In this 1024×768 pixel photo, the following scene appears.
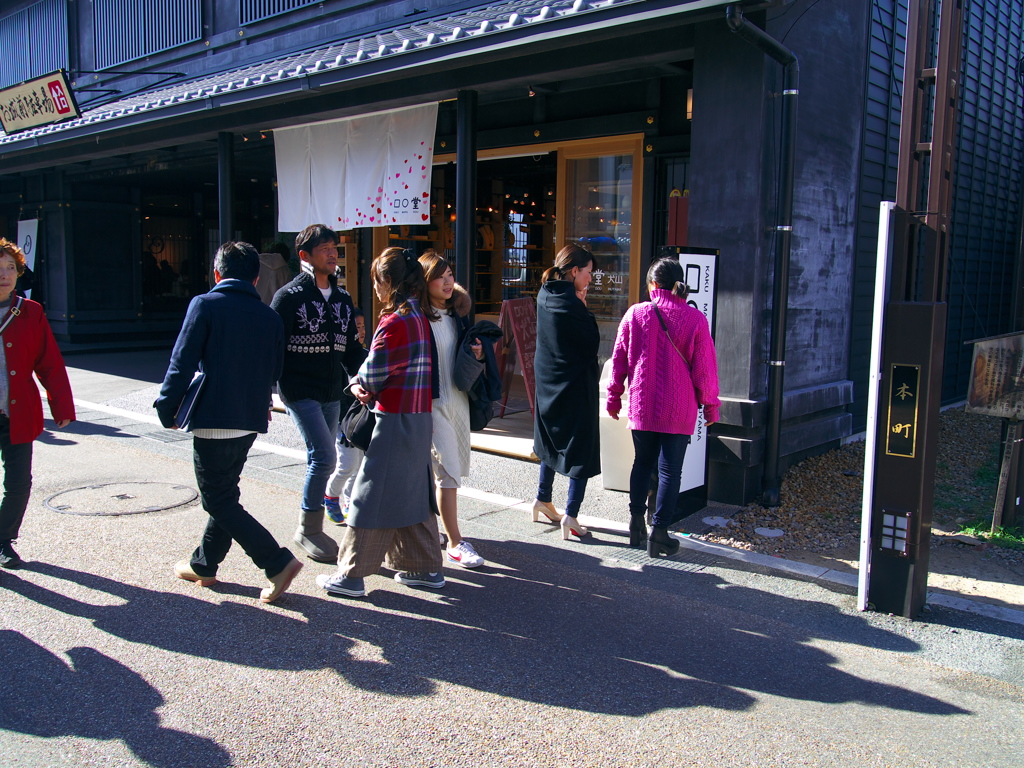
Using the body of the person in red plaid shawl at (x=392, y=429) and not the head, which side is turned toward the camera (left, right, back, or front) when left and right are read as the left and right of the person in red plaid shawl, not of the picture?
left

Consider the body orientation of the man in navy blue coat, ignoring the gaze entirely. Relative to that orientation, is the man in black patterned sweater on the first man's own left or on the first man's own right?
on the first man's own right

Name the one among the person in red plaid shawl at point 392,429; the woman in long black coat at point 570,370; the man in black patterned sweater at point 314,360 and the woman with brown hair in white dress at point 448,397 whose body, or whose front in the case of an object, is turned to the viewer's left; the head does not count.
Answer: the person in red plaid shawl

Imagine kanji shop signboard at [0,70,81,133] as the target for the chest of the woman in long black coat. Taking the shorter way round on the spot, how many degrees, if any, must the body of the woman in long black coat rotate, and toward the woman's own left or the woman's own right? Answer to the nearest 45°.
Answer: approximately 135° to the woman's own left

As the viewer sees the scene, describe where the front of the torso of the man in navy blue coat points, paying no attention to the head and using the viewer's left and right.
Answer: facing away from the viewer and to the left of the viewer

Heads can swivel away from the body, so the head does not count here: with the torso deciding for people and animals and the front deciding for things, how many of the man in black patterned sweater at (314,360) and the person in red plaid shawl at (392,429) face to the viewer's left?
1

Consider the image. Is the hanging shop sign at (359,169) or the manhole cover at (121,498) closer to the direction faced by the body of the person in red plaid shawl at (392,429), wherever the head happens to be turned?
the manhole cover
